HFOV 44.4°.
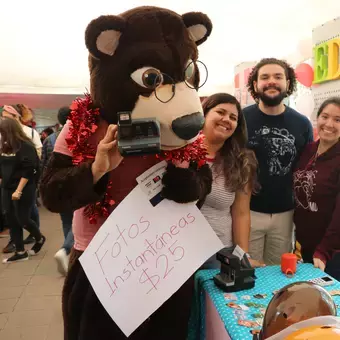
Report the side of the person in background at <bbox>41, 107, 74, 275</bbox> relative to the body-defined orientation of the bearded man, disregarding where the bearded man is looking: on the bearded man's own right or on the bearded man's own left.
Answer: on the bearded man's own right

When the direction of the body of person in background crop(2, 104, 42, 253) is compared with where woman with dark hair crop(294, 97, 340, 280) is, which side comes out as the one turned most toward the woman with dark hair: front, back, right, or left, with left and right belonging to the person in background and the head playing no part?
left

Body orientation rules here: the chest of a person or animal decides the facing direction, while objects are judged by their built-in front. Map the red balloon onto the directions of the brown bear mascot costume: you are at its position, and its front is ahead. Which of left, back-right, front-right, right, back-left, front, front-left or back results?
left

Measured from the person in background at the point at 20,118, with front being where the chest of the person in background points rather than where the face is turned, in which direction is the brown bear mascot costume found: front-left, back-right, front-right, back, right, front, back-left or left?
left

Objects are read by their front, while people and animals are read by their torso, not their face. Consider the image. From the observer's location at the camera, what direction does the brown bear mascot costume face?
facing the viewer and to the right of the viewer
